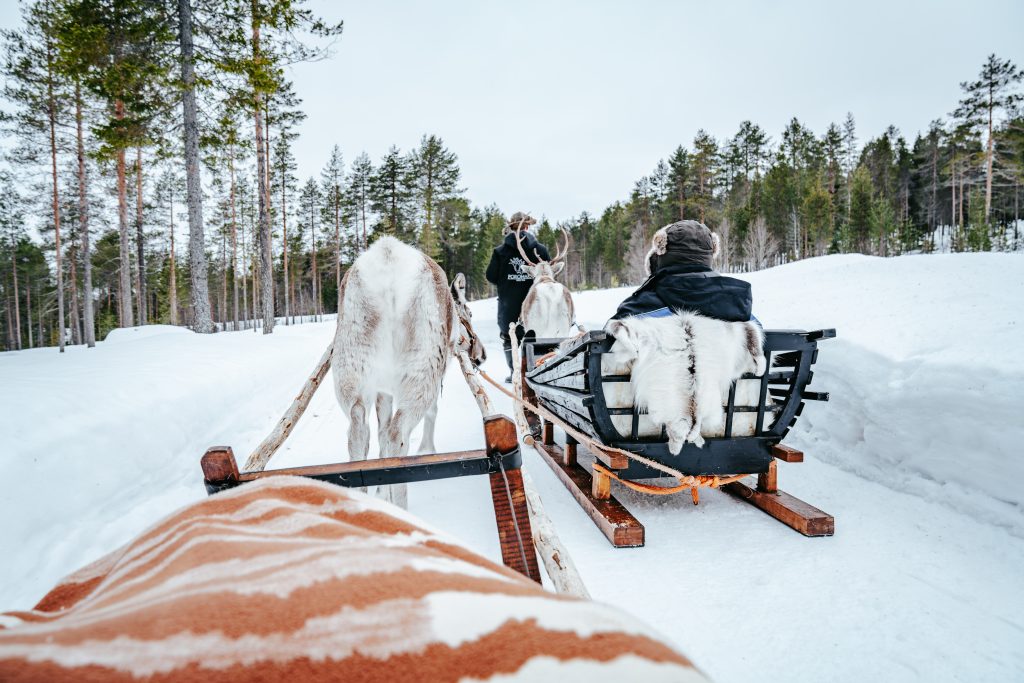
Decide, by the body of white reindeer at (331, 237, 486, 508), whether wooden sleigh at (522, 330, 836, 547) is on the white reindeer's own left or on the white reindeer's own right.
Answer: on the white reindeer's own right

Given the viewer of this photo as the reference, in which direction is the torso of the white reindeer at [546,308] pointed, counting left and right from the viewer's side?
facing away from the viewer

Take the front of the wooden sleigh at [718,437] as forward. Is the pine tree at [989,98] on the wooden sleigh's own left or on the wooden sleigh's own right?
on the wooden sleigh's own right

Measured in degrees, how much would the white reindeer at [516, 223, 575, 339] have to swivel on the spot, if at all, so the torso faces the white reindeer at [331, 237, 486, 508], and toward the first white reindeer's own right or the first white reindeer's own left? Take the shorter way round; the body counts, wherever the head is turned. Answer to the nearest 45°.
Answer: approximately 180°

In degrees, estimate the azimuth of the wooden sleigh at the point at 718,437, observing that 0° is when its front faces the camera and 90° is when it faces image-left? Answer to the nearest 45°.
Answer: approximately 135°

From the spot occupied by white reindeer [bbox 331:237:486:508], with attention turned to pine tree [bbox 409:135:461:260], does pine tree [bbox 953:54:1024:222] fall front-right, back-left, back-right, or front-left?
front-right

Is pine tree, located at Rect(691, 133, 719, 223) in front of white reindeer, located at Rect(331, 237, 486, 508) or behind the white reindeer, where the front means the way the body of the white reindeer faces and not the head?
in front

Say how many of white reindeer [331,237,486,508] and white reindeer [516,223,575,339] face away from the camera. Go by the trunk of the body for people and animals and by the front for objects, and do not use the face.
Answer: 2

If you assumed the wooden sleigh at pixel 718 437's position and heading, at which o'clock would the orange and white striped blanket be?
The orange and white striped blanket is roughly at 8 o'clock from the wooden sleigh.

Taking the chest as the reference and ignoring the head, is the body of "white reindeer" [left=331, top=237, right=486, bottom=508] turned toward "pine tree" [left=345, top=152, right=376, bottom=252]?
yes

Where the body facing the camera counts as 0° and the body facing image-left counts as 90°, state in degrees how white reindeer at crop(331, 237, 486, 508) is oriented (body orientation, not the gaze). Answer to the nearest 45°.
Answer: approximately 180°
